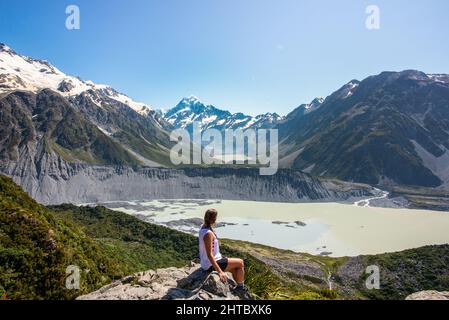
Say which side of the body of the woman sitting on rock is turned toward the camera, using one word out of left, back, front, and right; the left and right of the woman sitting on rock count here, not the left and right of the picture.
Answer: right
